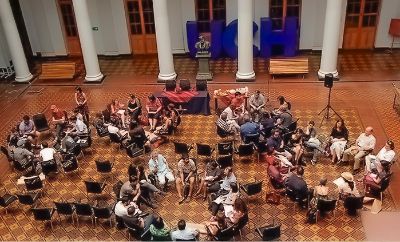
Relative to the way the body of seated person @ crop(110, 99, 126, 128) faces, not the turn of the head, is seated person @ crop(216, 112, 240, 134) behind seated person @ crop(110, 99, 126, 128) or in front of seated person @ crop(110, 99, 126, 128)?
in front

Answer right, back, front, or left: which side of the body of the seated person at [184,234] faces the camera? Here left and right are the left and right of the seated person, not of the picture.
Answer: back

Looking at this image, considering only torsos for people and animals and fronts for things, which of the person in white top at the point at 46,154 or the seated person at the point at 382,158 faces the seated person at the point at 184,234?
the seated person at the point at 382,158

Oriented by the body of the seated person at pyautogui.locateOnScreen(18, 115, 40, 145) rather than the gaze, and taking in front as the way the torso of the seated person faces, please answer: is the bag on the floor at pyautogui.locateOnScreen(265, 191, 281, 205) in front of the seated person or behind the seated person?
in front

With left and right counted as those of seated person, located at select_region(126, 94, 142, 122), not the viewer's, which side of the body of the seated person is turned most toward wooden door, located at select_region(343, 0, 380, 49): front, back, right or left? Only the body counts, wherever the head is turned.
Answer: left

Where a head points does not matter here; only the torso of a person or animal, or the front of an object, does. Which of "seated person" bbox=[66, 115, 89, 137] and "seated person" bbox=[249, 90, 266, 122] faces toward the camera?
"seated person" bbox=[249, 90, 266, 122]

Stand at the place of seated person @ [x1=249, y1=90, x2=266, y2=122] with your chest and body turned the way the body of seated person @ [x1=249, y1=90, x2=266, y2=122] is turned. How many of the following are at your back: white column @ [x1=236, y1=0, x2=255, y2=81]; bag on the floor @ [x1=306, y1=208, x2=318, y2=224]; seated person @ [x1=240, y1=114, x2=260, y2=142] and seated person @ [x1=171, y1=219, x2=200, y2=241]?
1

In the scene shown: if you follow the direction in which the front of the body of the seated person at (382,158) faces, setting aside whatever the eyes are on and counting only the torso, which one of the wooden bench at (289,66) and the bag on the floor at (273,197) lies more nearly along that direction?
the bag on the floor
